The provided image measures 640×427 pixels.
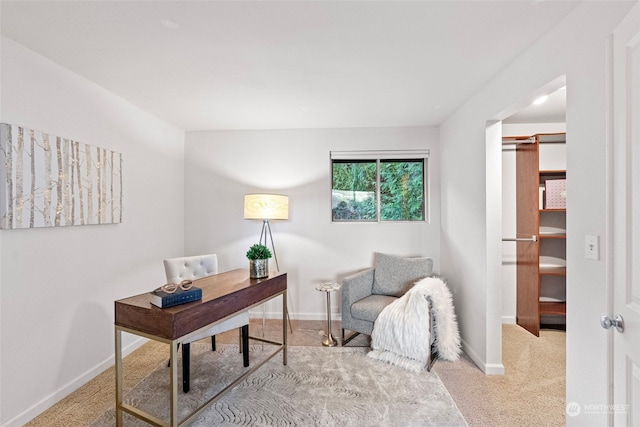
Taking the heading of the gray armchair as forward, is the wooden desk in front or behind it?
in front

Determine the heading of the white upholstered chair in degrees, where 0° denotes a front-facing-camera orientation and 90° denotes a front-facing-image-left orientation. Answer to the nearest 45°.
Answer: approximately 315°

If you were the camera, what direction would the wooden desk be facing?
facing away from the viewer and to the left of the viewer

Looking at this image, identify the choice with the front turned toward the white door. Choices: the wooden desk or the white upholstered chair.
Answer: the white upholstered chair

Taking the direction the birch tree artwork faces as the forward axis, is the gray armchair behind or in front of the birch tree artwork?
in front

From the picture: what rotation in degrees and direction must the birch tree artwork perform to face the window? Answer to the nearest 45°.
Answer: approximately 45° to its left

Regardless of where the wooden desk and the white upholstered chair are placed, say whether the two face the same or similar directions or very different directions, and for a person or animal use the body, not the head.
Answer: very different directions

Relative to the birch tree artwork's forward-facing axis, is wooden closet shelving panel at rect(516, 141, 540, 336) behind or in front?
in front

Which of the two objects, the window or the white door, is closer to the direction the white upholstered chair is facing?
the white door

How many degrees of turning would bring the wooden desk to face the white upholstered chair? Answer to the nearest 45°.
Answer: approximately 45° to its right

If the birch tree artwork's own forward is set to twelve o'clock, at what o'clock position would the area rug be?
The area rug is roughly at 12 o'clock from the birch tree artwork.
